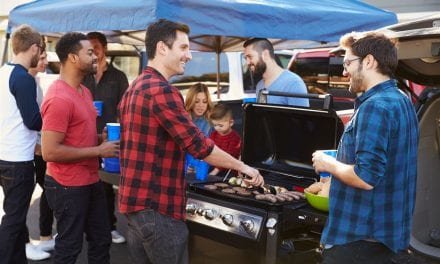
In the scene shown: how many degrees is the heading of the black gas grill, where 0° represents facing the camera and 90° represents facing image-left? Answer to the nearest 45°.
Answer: approximately 45°

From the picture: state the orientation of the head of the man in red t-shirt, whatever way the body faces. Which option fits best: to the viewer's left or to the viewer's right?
to the viewer's right

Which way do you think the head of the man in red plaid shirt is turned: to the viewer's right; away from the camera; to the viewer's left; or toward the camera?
to the viewer's right

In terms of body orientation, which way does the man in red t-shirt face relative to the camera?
to the viewer's right

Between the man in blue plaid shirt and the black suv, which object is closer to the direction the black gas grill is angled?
the man in blue plaid shirt

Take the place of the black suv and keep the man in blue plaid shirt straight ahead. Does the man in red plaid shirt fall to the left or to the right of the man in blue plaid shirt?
right

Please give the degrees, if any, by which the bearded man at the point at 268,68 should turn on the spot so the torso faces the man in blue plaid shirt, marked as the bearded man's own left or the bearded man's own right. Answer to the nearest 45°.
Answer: approximately 45° to the bearded man's own left

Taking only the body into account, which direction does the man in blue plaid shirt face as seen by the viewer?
to the viewer's left

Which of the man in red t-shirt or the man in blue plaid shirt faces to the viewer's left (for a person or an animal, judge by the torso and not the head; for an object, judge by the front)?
the man in blue plaid shirt

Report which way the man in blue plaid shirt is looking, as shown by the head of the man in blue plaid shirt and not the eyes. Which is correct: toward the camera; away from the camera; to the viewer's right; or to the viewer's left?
to the viewer's left

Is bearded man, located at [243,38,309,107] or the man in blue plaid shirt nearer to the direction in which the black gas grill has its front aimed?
the man in blue plaid shirt

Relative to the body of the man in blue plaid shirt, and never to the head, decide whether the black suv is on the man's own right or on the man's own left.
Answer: on the man's own right

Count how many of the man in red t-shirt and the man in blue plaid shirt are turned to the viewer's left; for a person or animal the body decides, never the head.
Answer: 1

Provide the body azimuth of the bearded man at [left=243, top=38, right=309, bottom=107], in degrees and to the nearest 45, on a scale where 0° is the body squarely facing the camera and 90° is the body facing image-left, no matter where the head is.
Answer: approximately 45°
